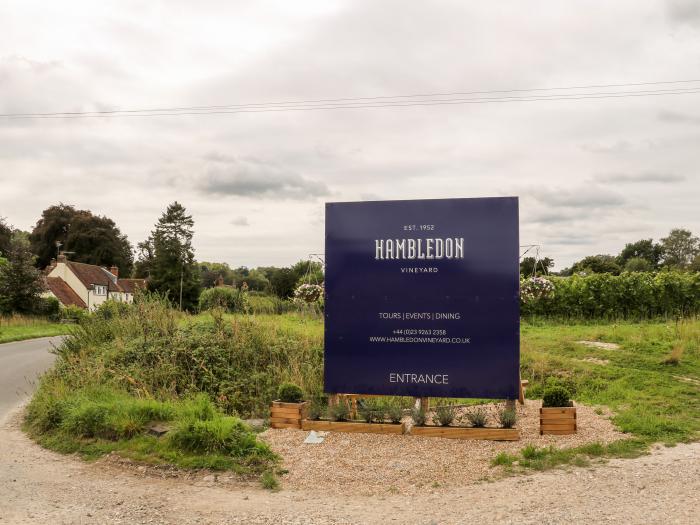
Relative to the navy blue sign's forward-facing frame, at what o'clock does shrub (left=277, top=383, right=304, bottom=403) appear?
The shrub is roughly at 3 o'clock from the navy blue sign.

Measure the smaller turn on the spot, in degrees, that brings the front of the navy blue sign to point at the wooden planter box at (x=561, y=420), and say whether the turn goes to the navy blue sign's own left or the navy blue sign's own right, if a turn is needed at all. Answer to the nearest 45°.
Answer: approximately 90° to the navy blue sign's own left

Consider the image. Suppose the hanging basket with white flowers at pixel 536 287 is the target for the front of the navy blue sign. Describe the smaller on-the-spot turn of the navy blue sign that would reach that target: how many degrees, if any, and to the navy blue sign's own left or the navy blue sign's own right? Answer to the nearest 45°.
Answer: approximately 135° to the navy blue sign's own left

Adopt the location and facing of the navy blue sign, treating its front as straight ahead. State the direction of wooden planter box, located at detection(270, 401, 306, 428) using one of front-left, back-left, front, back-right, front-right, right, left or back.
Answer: right

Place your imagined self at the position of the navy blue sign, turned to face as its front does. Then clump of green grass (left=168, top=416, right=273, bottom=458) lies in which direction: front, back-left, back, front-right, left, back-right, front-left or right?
front-right

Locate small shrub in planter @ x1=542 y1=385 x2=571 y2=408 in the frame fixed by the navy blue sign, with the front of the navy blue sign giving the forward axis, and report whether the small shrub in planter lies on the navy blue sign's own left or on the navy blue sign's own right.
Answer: on the navy blue sign's own left

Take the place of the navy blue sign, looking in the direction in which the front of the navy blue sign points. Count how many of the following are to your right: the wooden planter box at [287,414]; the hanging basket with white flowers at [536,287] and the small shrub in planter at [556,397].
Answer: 1

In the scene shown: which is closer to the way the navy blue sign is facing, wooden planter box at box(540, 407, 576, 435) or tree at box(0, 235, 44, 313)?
the wooden planter box

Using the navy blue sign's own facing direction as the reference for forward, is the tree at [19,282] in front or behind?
behind

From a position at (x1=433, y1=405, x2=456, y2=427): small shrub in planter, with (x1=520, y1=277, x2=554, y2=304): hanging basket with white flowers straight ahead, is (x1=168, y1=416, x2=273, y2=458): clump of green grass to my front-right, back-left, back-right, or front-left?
back-left

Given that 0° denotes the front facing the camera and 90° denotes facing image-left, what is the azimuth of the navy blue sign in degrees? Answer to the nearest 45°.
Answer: approximately 0°
